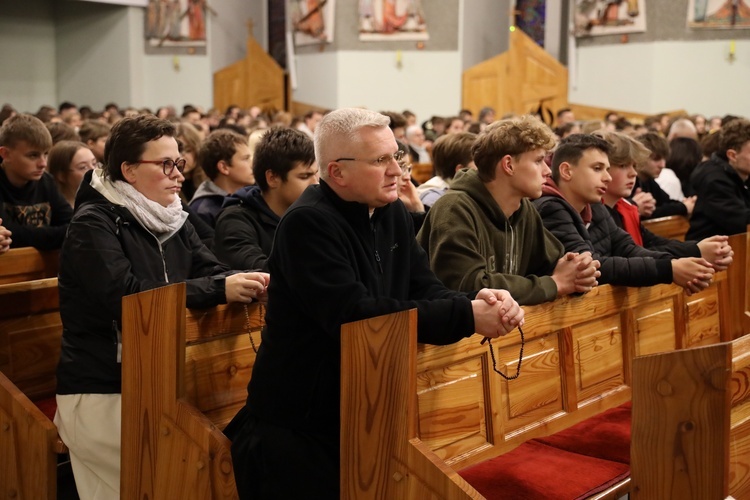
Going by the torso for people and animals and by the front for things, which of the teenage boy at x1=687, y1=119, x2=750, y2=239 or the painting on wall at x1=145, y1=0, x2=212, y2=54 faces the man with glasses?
the painting on wall

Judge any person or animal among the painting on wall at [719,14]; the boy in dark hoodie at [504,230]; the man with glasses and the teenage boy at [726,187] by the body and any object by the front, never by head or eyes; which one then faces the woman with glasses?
the painting on wall

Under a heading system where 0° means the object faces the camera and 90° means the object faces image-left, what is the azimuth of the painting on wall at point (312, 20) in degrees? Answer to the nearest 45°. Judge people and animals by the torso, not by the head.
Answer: approximately 0°

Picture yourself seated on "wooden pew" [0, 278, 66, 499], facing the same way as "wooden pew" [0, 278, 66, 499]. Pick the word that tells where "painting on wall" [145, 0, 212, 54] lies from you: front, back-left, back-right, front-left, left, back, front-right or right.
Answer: back-left

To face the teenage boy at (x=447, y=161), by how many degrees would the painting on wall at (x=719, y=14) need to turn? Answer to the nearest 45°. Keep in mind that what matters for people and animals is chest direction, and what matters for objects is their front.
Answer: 0° — it already faces them

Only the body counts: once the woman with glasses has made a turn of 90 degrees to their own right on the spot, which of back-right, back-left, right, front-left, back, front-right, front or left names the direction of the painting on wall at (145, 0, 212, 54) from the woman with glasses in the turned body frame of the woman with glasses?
back-right

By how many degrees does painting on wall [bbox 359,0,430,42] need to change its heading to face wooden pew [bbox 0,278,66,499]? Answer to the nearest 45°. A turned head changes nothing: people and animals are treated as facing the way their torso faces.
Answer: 0° — it already faces it
